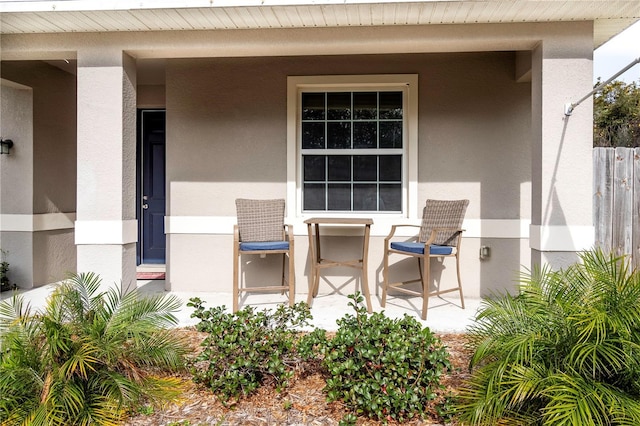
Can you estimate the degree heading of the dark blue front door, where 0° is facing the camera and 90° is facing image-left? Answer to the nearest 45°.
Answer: approximately 0°

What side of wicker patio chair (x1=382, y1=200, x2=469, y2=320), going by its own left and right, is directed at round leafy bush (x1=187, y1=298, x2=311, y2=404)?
front

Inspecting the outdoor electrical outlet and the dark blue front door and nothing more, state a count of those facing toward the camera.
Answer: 2

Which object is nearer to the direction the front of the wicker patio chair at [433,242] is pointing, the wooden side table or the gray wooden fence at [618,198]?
the wooden side table

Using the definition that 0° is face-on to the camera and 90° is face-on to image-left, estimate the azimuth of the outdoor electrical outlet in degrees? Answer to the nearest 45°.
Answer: approximately 0°

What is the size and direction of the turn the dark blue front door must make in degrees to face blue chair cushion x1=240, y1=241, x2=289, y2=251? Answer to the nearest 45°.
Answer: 0° — it already faces it

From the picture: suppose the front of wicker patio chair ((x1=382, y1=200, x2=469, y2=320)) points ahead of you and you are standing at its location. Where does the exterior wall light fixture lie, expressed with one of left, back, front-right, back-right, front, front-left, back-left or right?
front-right

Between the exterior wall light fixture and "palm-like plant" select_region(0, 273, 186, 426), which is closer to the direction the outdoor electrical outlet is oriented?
the palm-like plant

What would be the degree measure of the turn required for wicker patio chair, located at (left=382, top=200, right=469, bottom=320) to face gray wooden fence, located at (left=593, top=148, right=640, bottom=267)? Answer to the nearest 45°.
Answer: approximately 135° to its left

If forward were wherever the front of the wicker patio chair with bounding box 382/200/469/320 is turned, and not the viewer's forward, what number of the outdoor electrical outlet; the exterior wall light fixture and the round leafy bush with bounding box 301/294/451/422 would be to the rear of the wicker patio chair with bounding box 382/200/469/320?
1

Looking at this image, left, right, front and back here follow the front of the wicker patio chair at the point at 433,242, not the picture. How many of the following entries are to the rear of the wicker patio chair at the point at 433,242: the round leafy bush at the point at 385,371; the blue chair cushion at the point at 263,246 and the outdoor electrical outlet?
1

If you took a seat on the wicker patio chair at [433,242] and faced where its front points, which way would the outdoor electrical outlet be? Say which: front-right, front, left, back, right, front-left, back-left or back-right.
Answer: back
